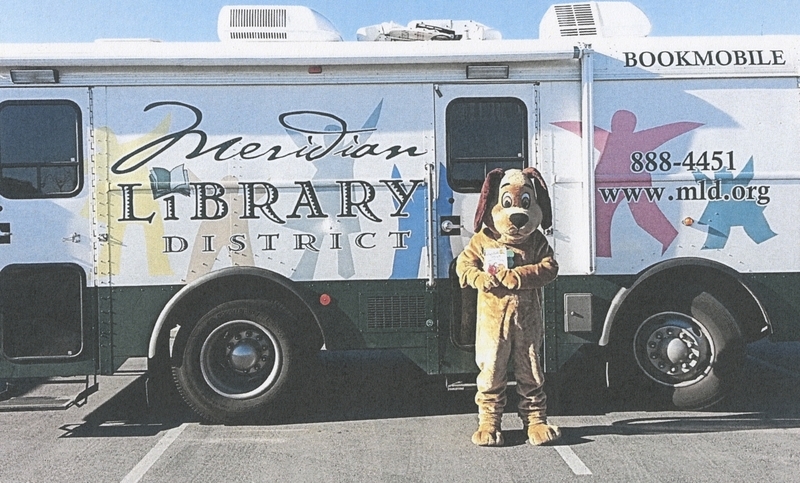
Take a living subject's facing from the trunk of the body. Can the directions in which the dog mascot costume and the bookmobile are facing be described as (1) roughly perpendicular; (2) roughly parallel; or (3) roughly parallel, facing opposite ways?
roughly perpendicular
